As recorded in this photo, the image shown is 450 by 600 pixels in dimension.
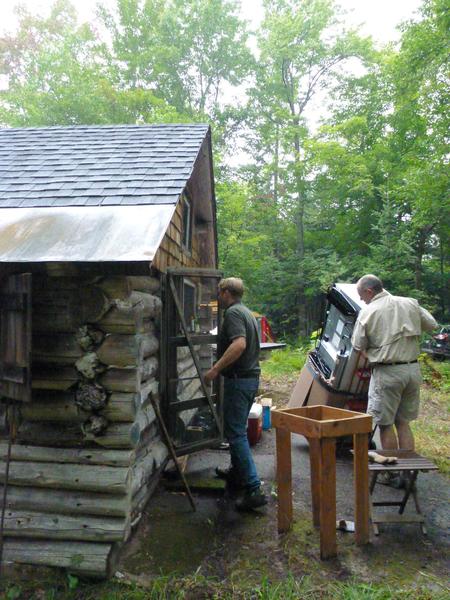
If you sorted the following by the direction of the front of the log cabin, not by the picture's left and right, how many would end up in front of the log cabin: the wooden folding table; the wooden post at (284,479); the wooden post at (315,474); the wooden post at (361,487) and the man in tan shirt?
5

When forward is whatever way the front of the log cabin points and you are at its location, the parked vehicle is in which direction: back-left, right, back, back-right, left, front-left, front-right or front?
front-left

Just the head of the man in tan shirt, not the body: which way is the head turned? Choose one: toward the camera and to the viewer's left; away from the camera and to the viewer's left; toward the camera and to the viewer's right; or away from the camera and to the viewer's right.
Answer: away from the camera and to the viewer's left

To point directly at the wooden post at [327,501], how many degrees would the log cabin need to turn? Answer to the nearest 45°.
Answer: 0° — it already faces it

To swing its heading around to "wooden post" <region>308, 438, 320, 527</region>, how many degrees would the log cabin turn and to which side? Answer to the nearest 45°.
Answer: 0° — it already faces it

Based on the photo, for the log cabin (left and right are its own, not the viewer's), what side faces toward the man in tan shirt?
front

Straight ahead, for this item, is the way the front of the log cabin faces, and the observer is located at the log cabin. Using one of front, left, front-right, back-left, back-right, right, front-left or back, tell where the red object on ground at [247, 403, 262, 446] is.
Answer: front-left

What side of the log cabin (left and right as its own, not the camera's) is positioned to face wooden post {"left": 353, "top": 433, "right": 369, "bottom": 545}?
front

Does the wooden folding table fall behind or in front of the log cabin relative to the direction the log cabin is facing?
in front

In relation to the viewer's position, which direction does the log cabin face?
facing to the right of the viewer

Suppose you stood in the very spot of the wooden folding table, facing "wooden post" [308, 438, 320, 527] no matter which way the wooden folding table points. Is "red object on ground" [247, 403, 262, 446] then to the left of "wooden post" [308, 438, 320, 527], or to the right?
right
